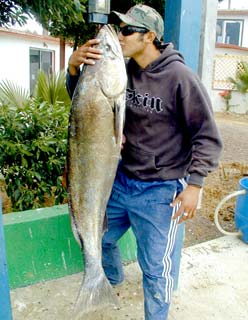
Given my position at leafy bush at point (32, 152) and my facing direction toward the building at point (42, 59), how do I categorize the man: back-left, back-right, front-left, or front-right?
back-right

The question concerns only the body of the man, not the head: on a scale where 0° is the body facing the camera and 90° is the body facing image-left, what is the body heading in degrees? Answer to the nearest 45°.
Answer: approximately 45°

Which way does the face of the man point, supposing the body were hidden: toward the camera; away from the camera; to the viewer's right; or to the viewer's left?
to the viewer's left

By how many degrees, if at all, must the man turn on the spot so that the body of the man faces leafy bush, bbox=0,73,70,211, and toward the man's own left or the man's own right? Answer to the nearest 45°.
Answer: approximately 90° to the man's own right

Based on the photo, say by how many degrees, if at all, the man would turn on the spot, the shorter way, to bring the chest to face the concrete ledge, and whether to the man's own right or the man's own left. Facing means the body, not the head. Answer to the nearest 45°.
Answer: approximately 90° to the man's own right

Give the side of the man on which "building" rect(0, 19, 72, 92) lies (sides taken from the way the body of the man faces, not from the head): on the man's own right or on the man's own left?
on the man's own right

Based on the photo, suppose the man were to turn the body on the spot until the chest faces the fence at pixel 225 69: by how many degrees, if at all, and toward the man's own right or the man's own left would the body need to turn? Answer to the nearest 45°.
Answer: approximately 135° to the man's own right

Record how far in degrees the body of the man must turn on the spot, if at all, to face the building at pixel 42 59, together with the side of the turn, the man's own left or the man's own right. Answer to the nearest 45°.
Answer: approximately 135° to the man's own right
